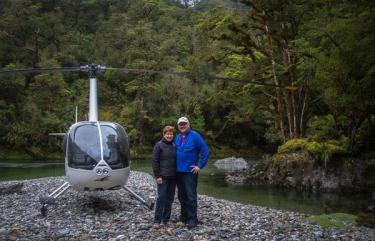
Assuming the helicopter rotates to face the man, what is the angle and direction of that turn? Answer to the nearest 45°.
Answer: approximately 45° to its left

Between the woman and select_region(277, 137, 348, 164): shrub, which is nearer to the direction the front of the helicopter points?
the woman

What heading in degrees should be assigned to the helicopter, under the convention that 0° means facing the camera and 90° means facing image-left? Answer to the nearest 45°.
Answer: approximately 0°

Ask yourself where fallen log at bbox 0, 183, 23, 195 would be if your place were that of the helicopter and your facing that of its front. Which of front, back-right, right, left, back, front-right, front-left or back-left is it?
back-right

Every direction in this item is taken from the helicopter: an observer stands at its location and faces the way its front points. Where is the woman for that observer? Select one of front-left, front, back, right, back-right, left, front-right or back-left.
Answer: front-left

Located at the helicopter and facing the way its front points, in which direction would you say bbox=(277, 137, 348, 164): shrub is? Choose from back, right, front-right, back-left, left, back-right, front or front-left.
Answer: back-left
